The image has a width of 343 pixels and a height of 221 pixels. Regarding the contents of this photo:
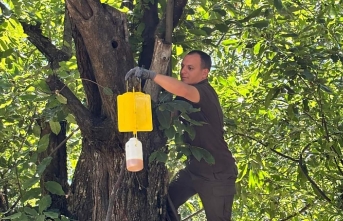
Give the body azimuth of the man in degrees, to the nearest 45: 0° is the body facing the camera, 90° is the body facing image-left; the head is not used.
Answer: approximately 90°

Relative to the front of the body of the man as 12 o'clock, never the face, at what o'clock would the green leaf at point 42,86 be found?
The green leaf is roughly at 11 o'clock from the man.

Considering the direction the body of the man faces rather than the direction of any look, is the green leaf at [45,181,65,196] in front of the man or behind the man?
in front

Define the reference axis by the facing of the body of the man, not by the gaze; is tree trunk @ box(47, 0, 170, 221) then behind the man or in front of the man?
in front

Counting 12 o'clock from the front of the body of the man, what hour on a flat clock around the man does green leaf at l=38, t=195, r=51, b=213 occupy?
The green leaf is roughly at 11 o'clock from the man.

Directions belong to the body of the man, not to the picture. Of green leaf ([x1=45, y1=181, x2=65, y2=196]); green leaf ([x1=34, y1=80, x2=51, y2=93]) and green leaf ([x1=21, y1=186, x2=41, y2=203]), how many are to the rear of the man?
0

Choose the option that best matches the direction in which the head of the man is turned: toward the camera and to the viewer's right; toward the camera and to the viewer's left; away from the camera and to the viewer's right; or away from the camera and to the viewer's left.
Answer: toward the camera and to the viewer's left
